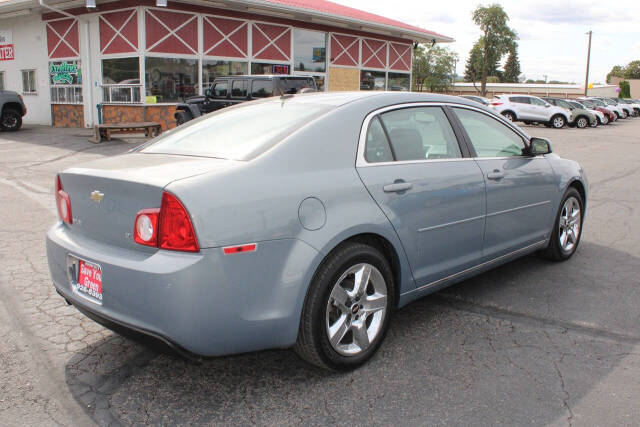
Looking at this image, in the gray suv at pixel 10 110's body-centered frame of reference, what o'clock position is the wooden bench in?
The wooden bench is roughly at 2 o'clock from the gray suv.

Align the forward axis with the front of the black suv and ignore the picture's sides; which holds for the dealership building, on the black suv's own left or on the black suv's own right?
on the black suv's own right

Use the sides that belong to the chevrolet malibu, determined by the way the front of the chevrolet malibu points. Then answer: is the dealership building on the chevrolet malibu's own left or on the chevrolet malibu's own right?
on the chevrolet malibu's own left

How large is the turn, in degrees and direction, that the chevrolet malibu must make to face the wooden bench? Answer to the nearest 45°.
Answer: approximately 45° to its left

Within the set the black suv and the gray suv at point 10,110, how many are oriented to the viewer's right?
1

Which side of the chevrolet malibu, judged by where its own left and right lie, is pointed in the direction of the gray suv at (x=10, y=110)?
left

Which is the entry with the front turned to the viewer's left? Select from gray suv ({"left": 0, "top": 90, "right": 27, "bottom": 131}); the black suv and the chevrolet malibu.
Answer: the black suv

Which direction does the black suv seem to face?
to the viewer's left
